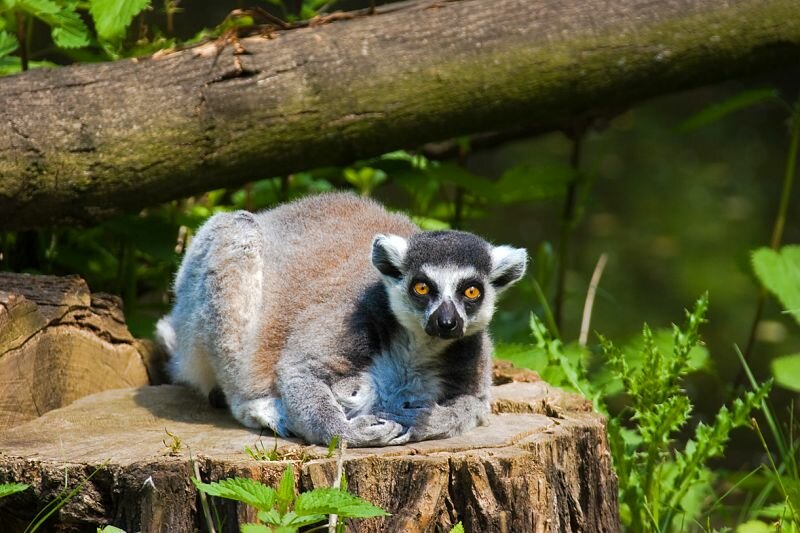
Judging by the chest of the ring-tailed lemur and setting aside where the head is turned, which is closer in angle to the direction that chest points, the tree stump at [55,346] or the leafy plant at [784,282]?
the leafy plant

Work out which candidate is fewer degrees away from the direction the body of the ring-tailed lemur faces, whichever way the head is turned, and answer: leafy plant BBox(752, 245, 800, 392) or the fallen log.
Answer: the leafy plant

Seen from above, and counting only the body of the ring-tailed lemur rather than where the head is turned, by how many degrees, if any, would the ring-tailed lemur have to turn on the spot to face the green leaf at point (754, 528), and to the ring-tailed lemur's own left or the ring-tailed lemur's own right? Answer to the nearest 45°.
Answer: approximately 45° to the ring-tailed lemur's own left

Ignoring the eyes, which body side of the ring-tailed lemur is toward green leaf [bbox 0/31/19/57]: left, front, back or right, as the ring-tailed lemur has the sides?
back

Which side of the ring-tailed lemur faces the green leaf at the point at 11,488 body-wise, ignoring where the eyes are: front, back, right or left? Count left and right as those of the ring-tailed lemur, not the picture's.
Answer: right

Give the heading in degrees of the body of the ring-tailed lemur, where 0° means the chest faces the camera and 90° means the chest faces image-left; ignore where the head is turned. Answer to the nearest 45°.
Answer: approximately 315°
